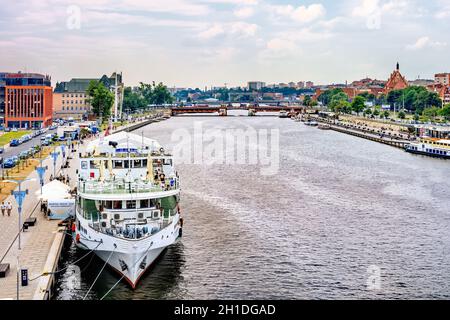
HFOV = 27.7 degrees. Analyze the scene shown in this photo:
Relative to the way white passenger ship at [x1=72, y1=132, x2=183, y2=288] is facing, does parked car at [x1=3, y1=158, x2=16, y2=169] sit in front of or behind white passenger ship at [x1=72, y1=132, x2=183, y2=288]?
behind

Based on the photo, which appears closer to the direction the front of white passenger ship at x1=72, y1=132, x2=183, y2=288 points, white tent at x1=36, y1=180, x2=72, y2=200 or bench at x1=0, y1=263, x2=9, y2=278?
the bench

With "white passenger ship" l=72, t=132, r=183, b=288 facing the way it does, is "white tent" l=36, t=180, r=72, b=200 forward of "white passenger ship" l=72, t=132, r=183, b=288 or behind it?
behind

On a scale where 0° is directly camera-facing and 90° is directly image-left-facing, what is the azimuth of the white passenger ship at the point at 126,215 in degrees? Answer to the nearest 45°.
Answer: approximately 0°

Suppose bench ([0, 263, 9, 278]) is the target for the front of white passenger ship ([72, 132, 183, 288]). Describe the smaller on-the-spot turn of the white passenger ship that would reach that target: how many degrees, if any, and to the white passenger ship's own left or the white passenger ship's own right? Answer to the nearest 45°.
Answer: approximately 45° to the white passenger ship's own right
